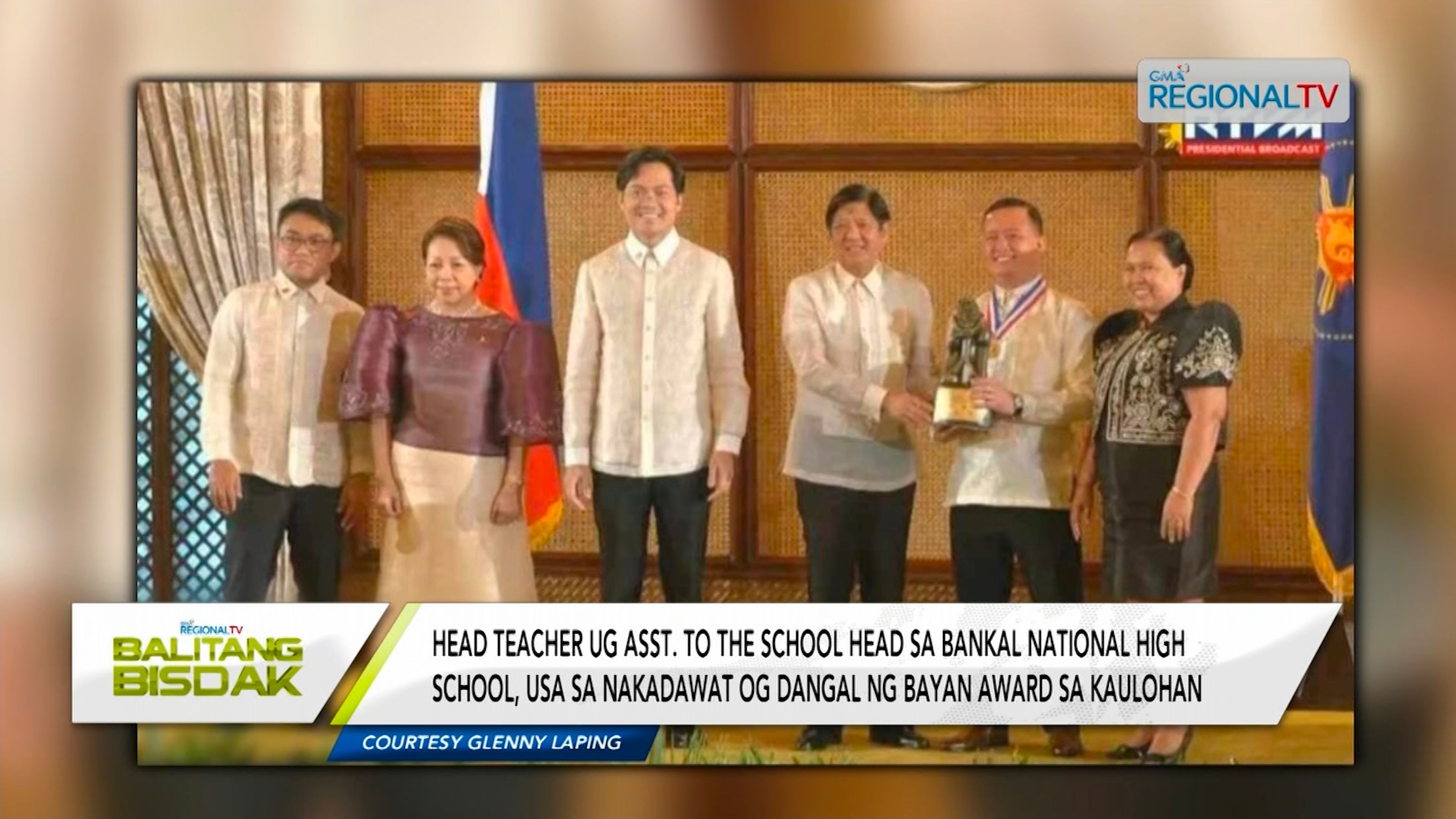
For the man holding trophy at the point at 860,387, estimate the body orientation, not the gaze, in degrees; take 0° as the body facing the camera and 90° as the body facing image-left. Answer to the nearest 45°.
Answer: approximately 0°

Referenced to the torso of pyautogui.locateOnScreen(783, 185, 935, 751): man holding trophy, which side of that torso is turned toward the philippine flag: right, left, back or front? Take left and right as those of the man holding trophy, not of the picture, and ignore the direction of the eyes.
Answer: right

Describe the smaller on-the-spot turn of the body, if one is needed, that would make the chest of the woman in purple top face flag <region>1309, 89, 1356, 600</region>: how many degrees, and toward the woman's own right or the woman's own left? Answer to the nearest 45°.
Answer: approximately 90° to the woman's own left

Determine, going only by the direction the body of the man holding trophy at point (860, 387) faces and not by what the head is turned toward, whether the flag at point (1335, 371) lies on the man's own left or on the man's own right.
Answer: on the man's own left

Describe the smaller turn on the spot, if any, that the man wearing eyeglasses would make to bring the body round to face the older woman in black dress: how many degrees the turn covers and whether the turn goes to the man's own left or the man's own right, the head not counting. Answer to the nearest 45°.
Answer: approximately 90° to the man's own left

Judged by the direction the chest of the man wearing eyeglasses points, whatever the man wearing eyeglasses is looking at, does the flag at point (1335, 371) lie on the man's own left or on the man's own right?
on the man's own left
